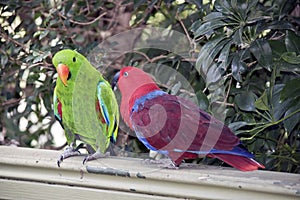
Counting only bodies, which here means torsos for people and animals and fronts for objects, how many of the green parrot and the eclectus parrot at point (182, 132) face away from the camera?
0

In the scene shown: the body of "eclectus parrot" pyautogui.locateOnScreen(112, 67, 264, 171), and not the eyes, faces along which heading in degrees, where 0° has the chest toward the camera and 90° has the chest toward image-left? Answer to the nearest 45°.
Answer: approximately 90°

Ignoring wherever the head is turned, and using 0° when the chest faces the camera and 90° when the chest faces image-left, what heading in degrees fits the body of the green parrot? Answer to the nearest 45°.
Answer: approximately 45°
